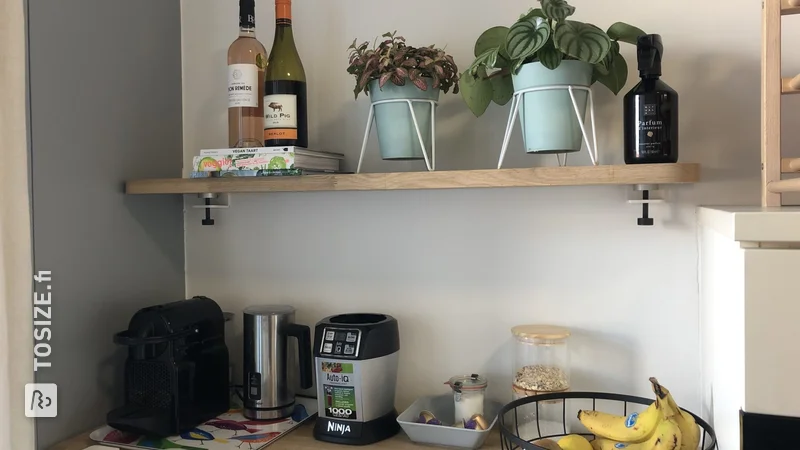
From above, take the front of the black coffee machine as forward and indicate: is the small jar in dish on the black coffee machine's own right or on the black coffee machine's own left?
on the black coffee machine's own left

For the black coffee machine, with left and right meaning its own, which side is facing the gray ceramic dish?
left

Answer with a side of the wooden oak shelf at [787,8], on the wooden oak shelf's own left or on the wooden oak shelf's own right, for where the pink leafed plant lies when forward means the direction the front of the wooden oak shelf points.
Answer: on the wooden oak shelf's own right

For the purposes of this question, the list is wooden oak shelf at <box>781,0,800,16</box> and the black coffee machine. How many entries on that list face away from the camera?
0

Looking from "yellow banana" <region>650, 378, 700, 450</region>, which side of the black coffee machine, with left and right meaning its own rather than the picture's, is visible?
left

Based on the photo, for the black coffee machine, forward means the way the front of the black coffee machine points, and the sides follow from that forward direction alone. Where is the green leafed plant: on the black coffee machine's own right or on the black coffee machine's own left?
on the black coffee machine's own left

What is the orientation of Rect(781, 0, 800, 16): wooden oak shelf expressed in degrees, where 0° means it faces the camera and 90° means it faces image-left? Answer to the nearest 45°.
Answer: approximately 0°

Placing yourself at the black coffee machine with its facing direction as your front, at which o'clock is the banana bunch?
The banana bunch is roughly at 9 o'clock from the black coffee machine.
